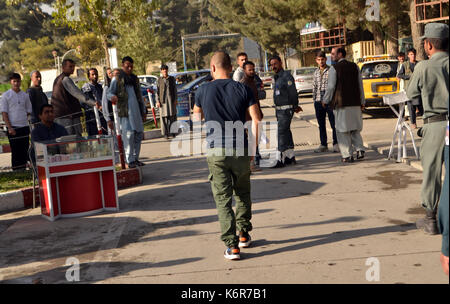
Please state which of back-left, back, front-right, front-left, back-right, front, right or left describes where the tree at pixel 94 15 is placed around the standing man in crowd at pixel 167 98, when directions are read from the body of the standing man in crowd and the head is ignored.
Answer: back-right

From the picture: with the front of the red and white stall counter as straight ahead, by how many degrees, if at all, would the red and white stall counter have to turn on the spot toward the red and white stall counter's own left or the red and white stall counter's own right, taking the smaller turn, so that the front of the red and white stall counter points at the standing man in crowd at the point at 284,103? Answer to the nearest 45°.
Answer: approximately 135° to the red and white stall counter's own left

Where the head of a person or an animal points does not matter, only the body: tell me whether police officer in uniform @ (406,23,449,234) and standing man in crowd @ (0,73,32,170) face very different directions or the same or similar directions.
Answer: very different directions

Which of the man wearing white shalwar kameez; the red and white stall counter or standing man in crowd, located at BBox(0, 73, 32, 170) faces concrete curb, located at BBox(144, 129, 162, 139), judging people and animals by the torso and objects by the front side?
the man wearing white shalwar kameez

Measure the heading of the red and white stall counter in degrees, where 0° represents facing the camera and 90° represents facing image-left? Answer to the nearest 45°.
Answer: approximately 0°

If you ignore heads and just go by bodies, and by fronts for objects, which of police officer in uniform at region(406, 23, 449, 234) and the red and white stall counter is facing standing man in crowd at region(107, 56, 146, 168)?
the police officer in uniform
